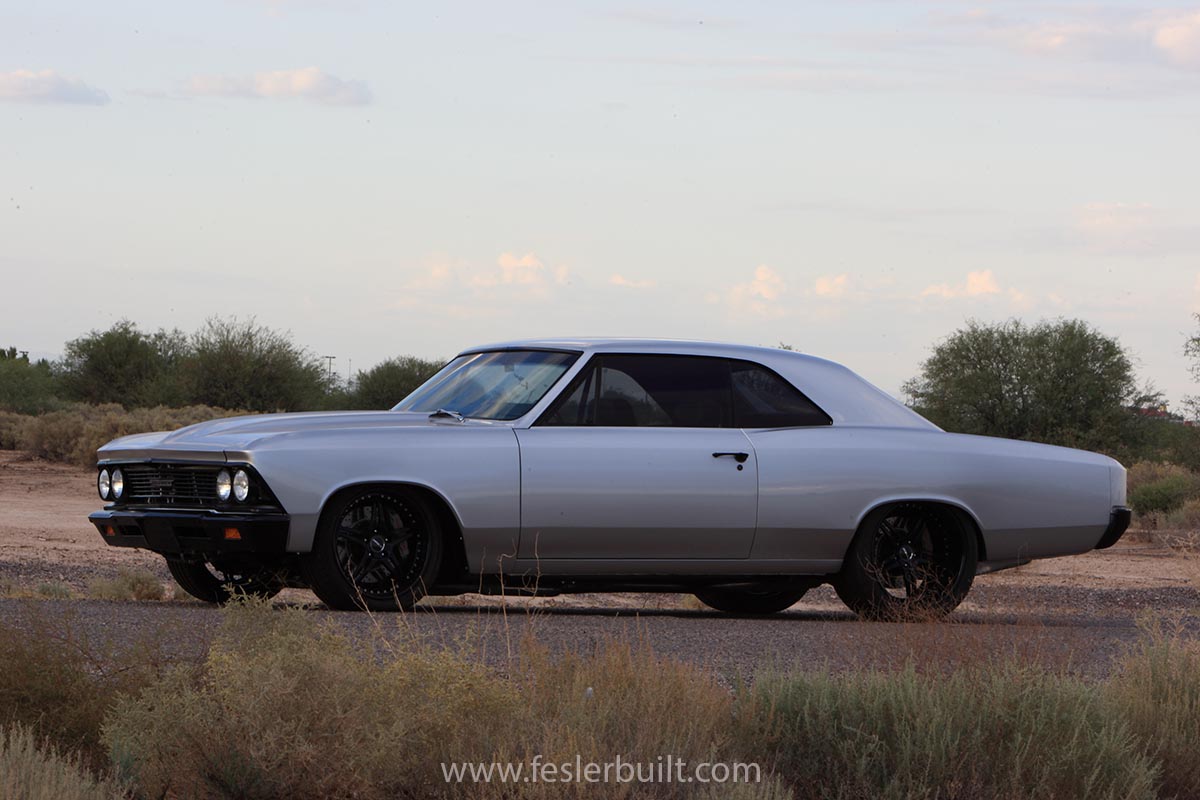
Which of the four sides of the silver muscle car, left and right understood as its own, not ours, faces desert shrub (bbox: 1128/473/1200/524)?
back

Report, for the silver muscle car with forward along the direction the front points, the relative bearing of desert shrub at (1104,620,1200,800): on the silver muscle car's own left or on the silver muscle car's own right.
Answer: on the silver muscle car's own left

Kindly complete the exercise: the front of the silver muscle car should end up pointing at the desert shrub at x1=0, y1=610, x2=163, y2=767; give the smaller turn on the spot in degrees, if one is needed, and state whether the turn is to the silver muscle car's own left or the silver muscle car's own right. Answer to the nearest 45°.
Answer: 0° — it already faces it

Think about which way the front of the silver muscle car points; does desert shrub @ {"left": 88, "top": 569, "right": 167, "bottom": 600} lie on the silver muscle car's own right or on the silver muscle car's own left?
on the silver muscle car's own right

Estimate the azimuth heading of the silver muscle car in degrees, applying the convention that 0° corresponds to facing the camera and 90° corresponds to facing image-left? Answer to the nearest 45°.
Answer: approximately 45°

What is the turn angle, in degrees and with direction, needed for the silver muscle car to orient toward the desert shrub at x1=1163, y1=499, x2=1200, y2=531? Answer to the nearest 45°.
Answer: approximately 180°

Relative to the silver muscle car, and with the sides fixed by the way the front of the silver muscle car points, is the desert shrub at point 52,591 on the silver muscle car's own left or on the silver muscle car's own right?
on the silver muscle car's own right
